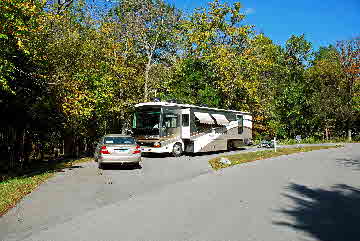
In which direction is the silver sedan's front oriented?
away from the camera

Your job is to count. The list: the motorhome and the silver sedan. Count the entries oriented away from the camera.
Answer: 1

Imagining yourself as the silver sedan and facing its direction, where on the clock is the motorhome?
The motorhome is roughly at 1 o'clock from the silver sedan.

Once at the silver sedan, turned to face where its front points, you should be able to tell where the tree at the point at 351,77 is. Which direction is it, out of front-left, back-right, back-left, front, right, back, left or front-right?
front-right

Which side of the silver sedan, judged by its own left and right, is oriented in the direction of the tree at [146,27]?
front

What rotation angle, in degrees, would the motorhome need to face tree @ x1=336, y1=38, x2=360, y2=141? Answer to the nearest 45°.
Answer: approximately 180°

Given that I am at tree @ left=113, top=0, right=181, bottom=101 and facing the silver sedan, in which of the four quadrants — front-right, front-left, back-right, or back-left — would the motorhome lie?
front-left

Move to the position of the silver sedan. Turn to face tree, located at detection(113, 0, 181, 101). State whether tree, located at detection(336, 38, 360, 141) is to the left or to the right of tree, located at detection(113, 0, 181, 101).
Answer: right

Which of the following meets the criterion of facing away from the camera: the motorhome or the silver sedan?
the silver sedan

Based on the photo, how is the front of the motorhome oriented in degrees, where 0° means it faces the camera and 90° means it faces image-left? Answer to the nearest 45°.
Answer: approximately 45°

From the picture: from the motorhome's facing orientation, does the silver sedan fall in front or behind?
in front

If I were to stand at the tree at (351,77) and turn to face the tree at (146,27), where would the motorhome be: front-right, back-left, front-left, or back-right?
front-left
